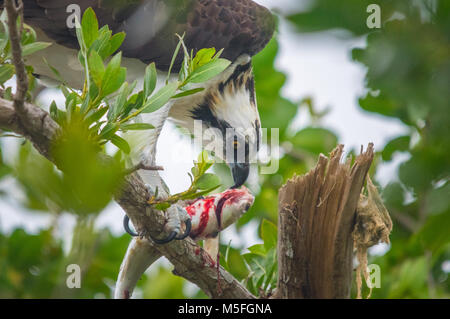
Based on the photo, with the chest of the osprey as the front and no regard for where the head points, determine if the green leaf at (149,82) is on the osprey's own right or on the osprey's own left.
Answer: on the osprey's own right

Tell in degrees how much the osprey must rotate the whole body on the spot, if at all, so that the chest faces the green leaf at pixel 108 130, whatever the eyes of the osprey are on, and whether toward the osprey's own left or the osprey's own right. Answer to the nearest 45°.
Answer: approximately 90° to the osprey's own right

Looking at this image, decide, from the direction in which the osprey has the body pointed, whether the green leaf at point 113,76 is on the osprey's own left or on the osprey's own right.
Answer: on the osprey's own right

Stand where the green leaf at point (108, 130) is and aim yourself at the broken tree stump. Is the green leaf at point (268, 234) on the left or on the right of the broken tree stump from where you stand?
left

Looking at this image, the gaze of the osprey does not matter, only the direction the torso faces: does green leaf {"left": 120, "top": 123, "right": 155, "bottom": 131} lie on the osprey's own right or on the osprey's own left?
on the osprey's own right

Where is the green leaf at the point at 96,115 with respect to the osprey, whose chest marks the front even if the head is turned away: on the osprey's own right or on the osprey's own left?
on the osprey's own right

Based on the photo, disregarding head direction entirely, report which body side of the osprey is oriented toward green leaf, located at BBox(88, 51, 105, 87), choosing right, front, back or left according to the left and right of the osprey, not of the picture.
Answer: right
